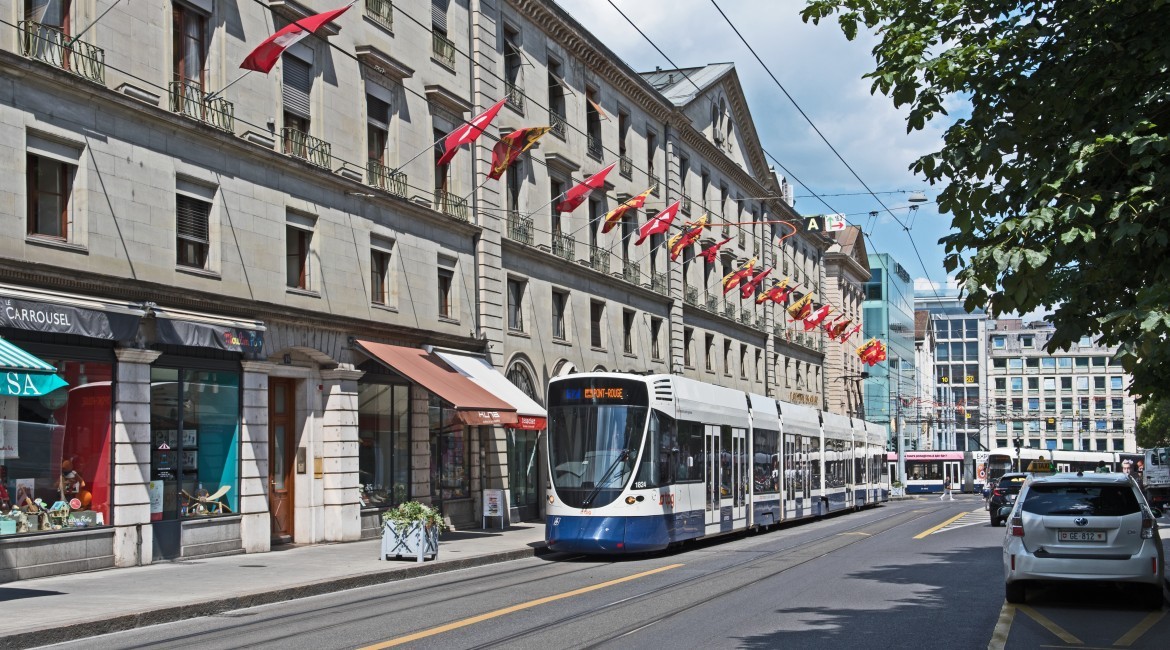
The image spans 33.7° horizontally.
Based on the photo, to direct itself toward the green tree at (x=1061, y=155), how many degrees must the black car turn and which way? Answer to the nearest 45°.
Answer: approximately 180°

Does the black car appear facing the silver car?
no

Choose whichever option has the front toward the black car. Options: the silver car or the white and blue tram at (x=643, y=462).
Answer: the silver car

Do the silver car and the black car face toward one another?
no

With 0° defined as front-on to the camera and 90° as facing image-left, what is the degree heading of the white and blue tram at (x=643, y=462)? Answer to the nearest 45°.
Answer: approximately 45°

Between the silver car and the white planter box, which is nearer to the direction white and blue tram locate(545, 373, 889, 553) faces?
the white planter box

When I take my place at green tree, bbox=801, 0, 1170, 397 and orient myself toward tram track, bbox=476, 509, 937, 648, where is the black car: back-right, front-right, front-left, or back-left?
front-right

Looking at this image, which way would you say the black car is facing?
away from the camera

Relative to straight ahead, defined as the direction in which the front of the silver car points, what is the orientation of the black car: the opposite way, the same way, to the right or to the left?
the same way

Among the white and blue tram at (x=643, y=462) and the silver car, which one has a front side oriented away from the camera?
the silver car

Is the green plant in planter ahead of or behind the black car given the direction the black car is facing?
behind

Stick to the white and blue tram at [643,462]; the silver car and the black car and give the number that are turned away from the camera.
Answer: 2

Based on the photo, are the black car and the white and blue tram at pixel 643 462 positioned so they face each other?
no

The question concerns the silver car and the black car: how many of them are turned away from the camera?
2

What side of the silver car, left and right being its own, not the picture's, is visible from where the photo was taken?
back

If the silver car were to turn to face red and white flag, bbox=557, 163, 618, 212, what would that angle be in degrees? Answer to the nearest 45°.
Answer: approximately 45° to its left

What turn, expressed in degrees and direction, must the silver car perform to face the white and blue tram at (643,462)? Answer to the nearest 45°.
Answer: approximately 45° to its left
